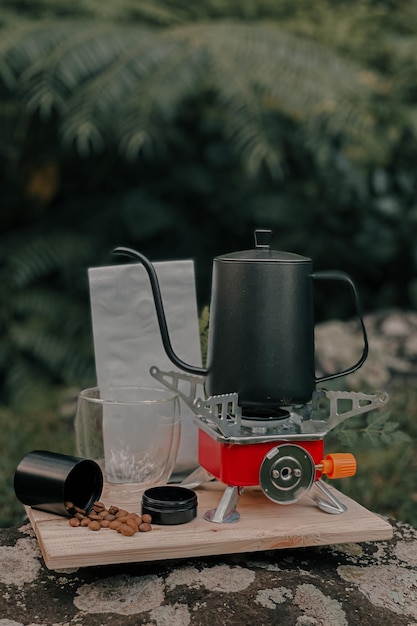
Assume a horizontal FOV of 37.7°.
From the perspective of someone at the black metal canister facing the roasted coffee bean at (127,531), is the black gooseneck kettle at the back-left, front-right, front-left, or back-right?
front-left

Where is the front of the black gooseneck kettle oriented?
to the viewer's left

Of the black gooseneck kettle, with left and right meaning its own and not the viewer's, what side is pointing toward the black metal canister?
front
